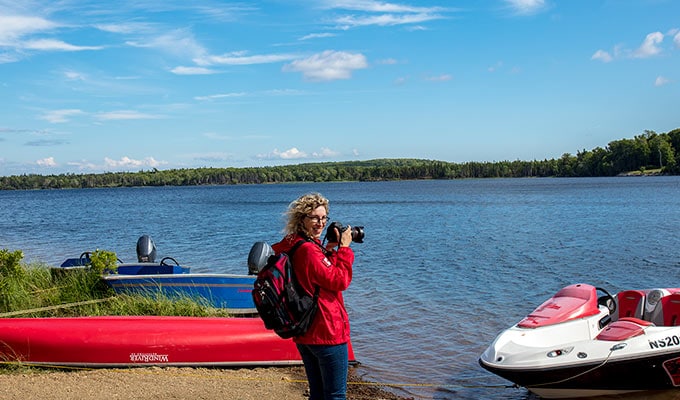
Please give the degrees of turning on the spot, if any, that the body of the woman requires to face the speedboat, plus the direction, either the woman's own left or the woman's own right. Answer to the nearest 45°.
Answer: approximately 45° to the woman's own left

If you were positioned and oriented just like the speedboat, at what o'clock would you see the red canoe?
The red canoe is roughly at 1 o'clock from the speedboat.

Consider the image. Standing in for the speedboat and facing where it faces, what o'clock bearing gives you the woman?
The woman is roughly at 11 o'clock from the speedboat.

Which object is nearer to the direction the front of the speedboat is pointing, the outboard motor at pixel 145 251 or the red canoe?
the red canoe

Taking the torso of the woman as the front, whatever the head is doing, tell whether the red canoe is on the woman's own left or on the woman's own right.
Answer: on the woman's own left

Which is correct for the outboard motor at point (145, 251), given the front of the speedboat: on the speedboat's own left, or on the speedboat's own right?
on the speedboat's own right

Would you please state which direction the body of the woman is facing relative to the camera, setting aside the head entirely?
to the viewer's right

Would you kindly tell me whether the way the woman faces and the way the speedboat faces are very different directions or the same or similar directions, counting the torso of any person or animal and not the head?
very different directions

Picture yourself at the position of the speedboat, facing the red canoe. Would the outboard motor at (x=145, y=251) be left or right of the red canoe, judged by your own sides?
right

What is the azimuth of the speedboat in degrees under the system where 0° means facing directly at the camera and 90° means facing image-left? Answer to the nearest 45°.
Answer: approximately 45°

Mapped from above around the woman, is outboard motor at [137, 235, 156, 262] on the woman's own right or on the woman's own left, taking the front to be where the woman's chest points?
on the woman's own left

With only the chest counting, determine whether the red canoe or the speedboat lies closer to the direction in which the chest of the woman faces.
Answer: the speedboat
